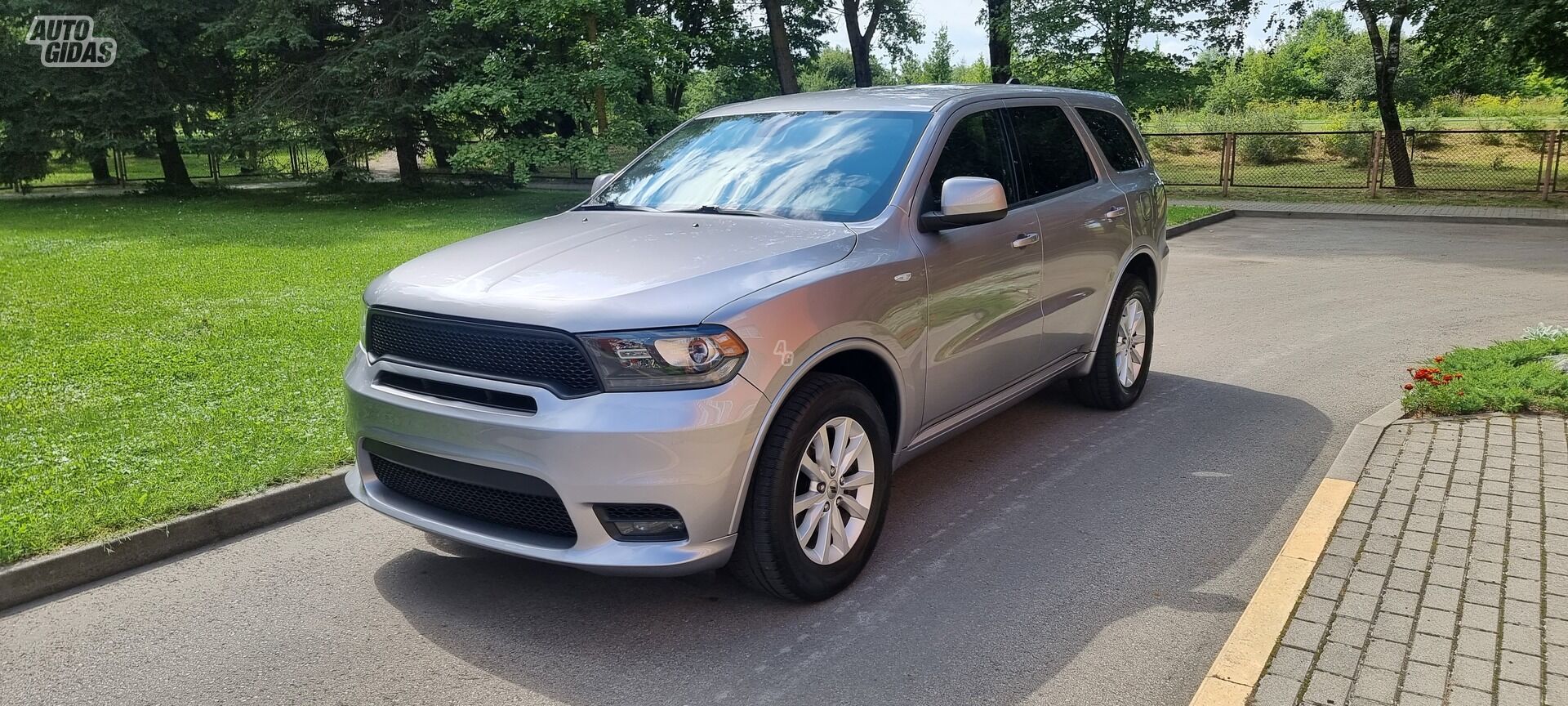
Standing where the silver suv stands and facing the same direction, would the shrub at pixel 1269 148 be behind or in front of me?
behind

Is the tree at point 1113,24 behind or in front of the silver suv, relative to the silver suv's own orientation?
behind

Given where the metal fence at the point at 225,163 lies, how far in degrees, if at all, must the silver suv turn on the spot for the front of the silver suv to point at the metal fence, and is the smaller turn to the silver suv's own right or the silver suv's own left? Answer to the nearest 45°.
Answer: approximately 90° to the silver suv's own right

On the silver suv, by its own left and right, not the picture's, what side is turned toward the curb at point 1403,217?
back

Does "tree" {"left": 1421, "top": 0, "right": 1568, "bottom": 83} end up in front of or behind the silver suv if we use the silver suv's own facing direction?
behind

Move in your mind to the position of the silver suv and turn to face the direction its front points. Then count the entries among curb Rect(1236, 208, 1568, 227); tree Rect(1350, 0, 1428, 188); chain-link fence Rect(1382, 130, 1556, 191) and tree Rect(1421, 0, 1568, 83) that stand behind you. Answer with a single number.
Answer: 4

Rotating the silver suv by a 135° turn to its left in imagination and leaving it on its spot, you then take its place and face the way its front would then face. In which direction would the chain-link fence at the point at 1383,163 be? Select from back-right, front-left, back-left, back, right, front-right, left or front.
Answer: front-left

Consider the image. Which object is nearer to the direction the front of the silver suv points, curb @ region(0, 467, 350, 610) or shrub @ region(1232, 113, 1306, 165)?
the curb

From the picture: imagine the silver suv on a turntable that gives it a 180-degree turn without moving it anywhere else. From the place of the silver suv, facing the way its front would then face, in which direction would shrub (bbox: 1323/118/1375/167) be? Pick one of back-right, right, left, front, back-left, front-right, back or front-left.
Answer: front

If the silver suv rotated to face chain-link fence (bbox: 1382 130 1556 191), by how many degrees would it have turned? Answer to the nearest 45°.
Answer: approximately 180°

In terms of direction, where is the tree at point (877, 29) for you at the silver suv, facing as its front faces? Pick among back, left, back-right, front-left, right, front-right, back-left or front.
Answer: back-right

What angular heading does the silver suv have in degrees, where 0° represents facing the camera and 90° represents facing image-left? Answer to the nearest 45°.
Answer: approximately 45°

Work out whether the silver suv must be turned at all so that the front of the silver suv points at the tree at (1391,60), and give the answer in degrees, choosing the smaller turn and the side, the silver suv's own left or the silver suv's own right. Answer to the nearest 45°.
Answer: approximately 180°

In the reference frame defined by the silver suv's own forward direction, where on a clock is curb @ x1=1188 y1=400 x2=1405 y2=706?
The curb is roughly at 8 o'clock from the silver suv.
